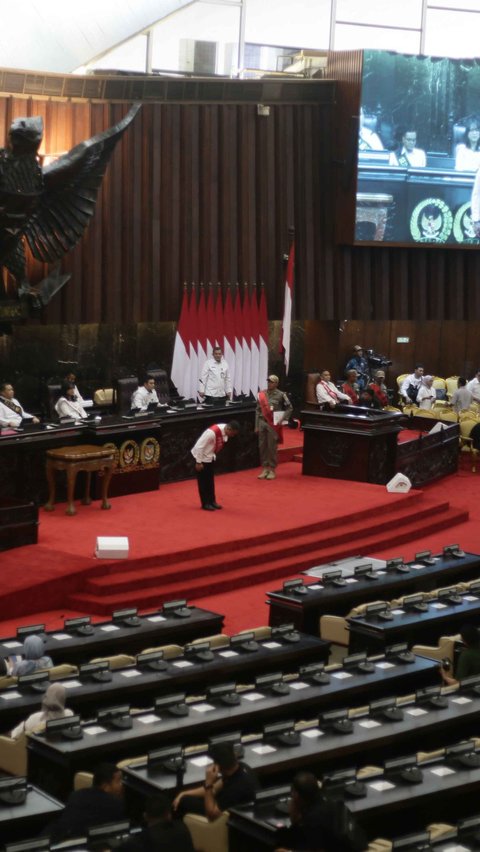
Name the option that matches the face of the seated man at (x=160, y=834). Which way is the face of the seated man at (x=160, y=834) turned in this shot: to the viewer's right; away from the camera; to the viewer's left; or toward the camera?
away from the camera

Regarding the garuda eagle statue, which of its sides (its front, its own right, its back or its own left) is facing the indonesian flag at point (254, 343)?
left

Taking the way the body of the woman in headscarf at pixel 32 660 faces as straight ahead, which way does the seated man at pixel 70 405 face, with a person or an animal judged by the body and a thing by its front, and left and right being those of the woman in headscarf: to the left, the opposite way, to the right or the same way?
the opposite way

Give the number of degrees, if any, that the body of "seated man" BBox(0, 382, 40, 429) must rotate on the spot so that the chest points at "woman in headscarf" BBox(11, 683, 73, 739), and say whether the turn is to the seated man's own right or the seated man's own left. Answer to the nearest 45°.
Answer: approximately 45° to the seated man's own right

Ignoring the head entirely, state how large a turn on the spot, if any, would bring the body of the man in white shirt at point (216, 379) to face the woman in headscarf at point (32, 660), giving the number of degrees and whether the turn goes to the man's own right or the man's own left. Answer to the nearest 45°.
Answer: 0° — they already face them

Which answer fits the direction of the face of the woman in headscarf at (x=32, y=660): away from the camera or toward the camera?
away from the camera

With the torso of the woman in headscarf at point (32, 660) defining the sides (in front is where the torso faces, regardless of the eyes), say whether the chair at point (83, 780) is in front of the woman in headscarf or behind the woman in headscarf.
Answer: behind

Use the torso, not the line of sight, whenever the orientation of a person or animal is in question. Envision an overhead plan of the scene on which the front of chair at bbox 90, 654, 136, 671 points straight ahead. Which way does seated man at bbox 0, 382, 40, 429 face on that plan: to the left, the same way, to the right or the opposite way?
the opposite way

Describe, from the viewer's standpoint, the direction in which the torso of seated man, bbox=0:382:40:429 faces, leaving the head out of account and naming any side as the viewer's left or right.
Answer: facing the viewer and to the right of the viewer

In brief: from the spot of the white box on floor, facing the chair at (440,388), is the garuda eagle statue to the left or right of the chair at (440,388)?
left

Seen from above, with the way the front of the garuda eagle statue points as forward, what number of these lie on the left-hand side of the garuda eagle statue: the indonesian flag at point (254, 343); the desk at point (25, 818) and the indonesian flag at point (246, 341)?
2
